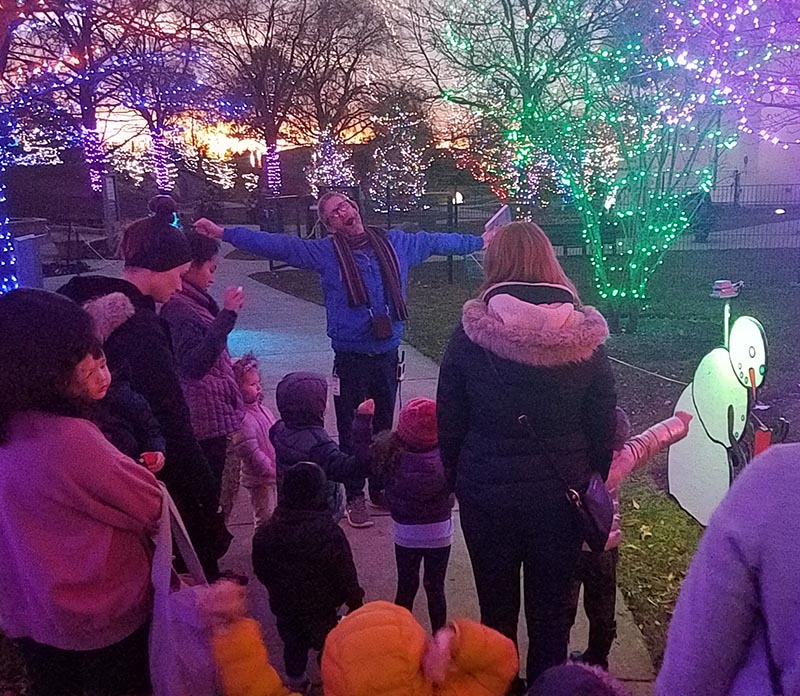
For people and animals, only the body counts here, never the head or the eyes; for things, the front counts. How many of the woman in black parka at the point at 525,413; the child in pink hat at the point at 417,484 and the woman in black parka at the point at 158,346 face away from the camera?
2

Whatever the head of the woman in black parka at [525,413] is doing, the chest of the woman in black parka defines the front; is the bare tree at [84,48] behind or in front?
in front

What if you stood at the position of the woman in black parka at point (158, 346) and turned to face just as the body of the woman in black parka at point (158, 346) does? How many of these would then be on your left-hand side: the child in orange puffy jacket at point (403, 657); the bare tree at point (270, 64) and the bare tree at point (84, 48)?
2

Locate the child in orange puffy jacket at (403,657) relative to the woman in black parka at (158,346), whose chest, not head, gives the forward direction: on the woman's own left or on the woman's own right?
on the woman's own right

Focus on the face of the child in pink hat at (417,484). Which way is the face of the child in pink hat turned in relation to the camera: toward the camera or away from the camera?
away from the camera

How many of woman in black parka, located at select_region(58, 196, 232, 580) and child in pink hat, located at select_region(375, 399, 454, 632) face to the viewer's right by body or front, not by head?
1

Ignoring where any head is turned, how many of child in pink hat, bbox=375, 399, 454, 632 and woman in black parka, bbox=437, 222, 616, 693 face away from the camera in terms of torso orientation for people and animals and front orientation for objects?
2

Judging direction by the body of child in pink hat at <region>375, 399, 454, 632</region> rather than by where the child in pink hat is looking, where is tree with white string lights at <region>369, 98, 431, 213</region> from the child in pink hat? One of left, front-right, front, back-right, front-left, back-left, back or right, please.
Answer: front

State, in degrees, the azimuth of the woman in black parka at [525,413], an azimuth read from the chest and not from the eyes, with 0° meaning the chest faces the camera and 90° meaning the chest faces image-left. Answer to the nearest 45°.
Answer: approximately 180°

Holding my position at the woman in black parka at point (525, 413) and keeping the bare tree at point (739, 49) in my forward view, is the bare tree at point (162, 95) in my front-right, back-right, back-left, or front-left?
front-left

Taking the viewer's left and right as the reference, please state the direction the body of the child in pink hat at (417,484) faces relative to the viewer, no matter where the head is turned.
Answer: facing away from the viewer

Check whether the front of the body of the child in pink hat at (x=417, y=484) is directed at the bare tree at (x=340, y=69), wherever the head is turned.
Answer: yes

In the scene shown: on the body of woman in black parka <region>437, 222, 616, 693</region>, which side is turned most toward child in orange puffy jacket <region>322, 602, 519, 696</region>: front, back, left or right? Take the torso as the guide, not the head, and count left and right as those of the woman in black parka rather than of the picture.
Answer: back

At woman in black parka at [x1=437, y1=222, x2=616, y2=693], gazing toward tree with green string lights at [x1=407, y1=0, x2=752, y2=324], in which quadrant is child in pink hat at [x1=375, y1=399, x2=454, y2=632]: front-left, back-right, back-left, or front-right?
front-left

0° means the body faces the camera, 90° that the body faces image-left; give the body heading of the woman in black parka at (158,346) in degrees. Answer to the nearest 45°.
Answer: approximately 270°

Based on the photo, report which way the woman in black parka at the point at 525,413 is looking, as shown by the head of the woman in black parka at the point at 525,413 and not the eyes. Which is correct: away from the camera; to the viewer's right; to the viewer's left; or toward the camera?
away from the camera

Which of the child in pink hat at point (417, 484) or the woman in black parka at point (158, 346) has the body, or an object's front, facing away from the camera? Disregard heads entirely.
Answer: the child in pink hat
